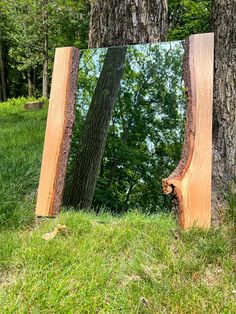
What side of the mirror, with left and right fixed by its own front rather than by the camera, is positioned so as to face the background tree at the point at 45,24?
back

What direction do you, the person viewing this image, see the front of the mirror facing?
facing the viewer

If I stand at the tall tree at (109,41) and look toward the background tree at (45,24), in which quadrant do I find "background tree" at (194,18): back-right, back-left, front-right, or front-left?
front-right

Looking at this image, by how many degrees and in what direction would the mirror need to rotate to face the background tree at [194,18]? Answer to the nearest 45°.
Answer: approximately 180°

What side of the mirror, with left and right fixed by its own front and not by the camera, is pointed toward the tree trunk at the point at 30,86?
back
